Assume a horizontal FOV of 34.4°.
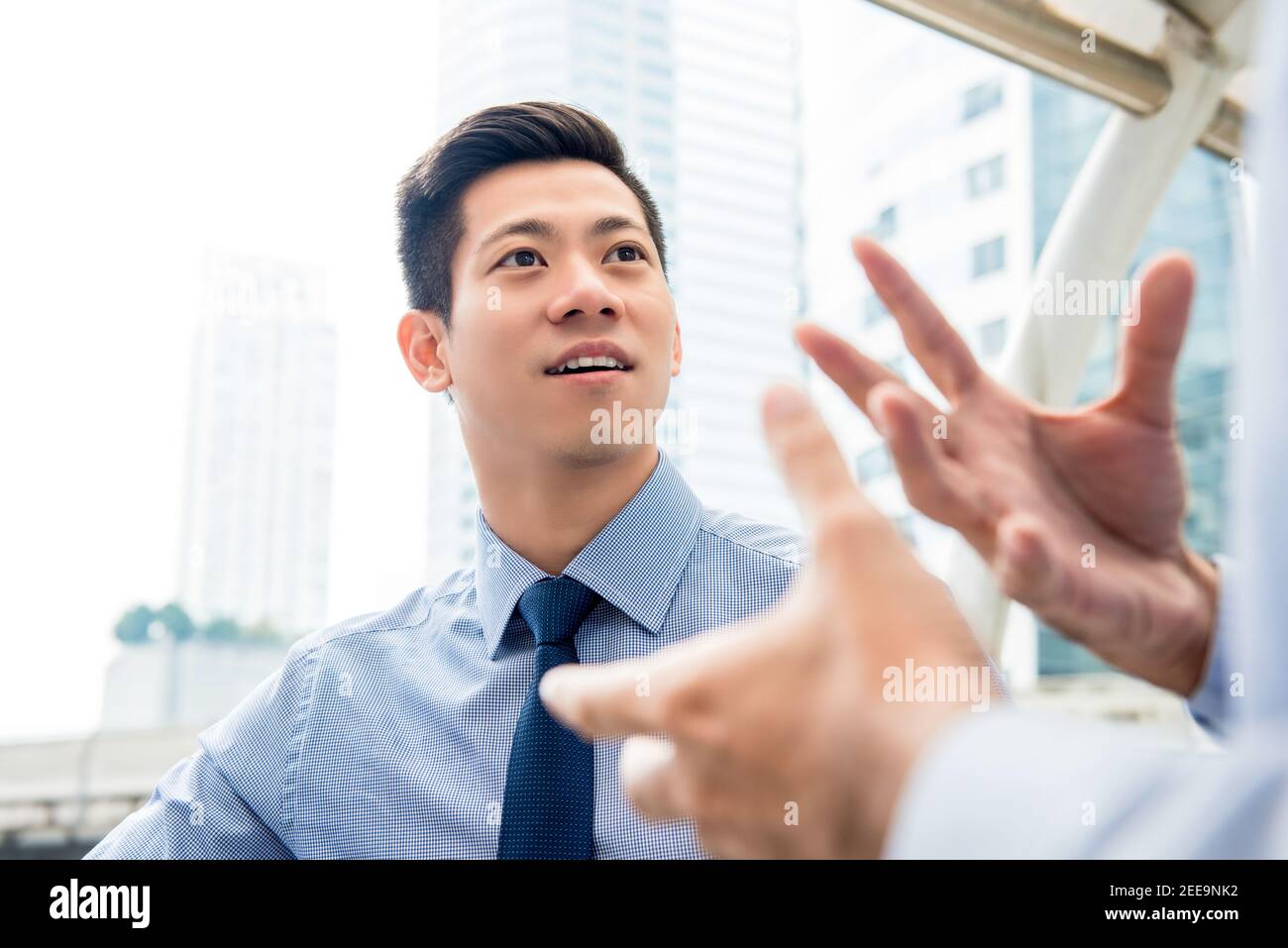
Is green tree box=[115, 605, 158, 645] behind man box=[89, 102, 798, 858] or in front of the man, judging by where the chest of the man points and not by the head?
behind

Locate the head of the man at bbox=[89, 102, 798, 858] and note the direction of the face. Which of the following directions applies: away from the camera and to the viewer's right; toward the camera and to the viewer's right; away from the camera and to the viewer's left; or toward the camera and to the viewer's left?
toward the camera and to the viewer's right

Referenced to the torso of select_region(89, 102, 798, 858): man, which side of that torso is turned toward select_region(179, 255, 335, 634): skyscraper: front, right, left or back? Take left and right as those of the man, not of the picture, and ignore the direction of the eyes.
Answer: back

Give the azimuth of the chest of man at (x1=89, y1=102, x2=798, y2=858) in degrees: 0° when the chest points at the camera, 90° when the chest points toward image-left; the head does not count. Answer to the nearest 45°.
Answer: approximately 0°

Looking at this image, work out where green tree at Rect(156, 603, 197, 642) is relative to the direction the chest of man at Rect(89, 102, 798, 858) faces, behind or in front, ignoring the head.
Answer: behind

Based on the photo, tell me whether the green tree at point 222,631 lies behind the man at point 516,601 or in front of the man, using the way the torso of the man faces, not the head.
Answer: behind
